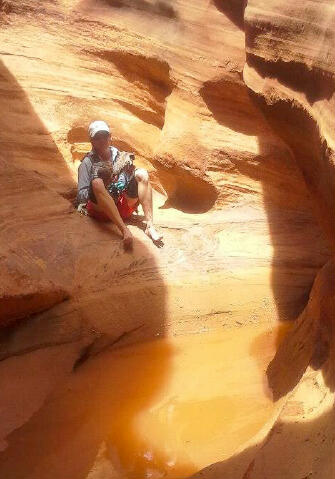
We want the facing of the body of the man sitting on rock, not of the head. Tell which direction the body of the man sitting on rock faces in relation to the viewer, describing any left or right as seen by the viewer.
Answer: facing the viewer and to the right of the viewer
